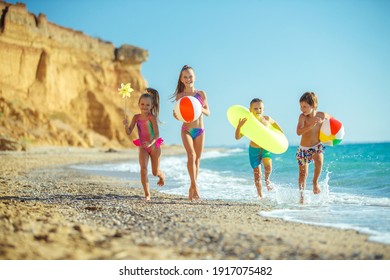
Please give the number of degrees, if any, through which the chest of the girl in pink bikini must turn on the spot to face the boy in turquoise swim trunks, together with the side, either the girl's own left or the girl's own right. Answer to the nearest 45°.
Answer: approximately 90° to the girl's own left

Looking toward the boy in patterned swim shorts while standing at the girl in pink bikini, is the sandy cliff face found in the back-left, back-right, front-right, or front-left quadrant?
back-left

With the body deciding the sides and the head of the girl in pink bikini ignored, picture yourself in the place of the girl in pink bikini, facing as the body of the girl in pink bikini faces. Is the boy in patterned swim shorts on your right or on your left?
on your left

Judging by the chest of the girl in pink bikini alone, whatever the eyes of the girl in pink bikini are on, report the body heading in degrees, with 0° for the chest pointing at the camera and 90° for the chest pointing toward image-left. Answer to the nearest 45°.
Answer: approximately 0°

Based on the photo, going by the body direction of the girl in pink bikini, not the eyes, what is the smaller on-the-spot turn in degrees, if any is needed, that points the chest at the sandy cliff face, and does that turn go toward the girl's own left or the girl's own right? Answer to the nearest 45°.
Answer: approximately 180°
